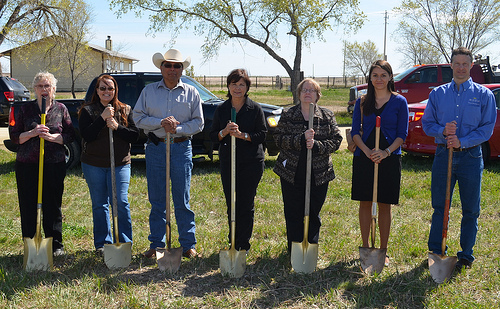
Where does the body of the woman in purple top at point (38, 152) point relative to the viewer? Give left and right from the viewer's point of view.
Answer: facing the viewer

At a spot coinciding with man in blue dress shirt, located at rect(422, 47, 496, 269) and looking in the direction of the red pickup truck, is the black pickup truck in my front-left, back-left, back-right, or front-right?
front-left

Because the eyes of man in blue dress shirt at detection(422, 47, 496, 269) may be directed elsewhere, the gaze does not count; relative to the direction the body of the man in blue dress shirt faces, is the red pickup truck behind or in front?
behind

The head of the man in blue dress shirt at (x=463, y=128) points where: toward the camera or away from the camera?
toward the camera

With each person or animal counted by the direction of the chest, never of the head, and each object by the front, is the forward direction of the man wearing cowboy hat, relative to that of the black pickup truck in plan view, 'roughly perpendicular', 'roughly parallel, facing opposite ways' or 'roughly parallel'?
roughly perpendicular

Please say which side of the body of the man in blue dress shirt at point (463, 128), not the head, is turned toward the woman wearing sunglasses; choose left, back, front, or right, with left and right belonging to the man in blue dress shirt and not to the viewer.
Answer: right

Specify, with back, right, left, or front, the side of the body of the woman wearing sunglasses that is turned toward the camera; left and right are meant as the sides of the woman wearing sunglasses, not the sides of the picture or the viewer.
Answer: front

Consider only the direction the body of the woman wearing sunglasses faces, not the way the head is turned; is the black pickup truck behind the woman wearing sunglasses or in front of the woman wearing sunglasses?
behind

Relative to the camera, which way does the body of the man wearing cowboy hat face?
toward the camera

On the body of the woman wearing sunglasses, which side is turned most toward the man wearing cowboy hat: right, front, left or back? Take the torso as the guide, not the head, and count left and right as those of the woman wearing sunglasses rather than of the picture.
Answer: left

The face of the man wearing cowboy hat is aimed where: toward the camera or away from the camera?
toward the camera

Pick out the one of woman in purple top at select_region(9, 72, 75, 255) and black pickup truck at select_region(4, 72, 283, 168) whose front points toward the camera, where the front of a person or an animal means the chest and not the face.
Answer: the woman in purple top

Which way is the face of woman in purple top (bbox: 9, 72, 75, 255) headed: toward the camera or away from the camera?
toward the camera

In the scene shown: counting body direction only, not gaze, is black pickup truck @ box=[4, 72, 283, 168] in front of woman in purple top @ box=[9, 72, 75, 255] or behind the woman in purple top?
behind
